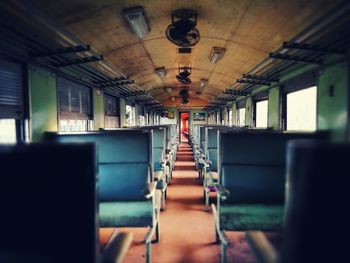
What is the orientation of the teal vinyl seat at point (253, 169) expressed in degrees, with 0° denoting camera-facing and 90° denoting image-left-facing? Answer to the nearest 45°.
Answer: approximately 0°

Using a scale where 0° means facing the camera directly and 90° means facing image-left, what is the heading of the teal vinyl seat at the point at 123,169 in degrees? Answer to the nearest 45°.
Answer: approximately 0°

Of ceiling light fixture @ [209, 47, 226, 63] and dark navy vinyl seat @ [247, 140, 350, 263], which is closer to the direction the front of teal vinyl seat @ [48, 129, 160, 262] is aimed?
the dark navy vinyl seat

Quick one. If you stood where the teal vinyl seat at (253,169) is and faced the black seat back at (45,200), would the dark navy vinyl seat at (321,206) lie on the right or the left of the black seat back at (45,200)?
left

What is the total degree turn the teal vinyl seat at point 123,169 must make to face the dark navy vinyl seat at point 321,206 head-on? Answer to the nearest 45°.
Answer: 0° — it already faces it

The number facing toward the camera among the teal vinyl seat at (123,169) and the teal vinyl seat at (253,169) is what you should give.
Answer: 2

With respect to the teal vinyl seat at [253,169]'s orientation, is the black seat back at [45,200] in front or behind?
in front

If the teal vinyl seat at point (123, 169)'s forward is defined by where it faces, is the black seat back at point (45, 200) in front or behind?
in front

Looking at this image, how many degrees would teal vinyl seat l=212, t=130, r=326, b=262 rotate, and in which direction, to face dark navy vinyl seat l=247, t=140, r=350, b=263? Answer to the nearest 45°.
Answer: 0° — it already faces it
